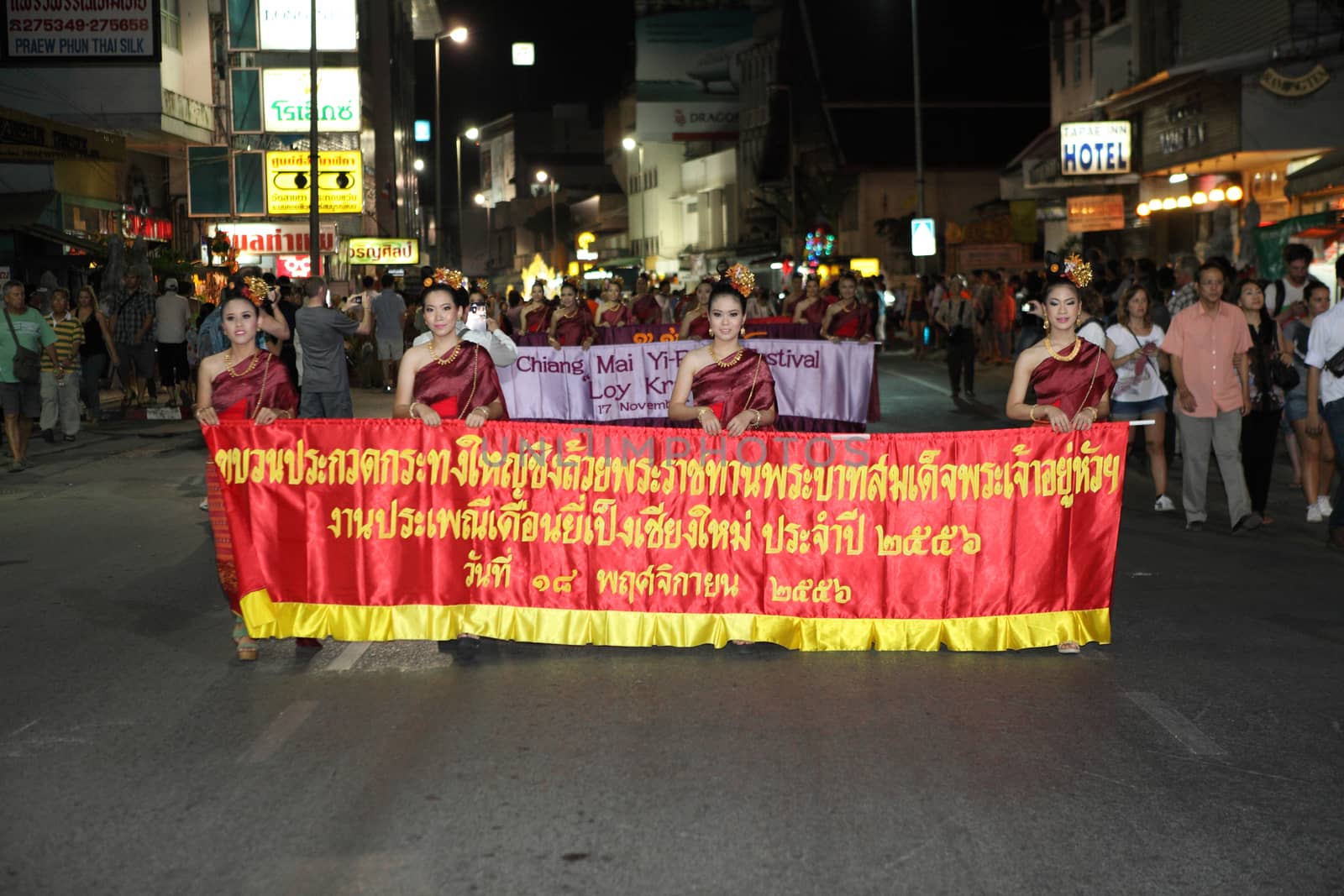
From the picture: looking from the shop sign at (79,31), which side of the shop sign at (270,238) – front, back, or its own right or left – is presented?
front

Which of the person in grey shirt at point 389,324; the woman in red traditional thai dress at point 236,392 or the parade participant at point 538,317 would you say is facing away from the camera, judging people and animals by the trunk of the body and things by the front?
the person in grey shirt

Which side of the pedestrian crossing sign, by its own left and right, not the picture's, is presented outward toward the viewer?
front

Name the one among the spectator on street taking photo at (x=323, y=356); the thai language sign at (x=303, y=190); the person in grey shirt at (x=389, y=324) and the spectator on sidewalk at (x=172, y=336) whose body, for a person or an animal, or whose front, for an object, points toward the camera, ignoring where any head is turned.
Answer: the thai language sign

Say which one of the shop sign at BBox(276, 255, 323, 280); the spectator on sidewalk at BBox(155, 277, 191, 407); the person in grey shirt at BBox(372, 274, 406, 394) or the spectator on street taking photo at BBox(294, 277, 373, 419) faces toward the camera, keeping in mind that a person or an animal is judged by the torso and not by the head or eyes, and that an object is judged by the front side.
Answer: the shop sign

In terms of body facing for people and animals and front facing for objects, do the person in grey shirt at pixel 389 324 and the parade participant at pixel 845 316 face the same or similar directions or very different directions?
very different directions

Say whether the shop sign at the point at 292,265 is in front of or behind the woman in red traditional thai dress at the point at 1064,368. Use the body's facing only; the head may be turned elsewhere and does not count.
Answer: behind

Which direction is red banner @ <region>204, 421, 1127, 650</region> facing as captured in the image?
toward the camera

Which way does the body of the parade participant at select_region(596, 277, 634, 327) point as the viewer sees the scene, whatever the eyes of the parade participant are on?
toward the camera

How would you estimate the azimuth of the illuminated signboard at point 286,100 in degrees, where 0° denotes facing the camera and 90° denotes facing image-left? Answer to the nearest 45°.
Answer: approximately 0°

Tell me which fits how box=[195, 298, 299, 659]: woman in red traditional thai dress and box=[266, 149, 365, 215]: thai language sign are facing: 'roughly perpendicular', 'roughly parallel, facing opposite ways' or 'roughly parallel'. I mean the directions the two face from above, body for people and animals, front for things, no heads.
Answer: roughly parallel

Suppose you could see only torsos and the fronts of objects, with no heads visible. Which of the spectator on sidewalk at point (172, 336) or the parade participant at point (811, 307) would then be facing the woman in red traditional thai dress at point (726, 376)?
the parade participant

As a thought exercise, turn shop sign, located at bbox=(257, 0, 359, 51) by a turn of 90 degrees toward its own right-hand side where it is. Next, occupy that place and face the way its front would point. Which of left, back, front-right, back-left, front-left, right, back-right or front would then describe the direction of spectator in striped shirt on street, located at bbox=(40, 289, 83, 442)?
left

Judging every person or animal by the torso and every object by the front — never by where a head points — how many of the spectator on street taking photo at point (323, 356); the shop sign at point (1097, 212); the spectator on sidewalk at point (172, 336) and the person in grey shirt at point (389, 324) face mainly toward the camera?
1

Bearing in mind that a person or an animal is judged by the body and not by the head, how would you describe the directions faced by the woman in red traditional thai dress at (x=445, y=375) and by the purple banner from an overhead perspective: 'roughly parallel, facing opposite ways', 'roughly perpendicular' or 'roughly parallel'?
roughly parallel

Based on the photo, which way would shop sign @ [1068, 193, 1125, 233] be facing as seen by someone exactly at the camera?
facing the viewer

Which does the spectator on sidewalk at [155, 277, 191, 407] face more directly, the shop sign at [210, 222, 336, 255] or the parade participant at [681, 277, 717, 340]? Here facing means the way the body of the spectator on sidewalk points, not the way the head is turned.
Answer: the shop sign
